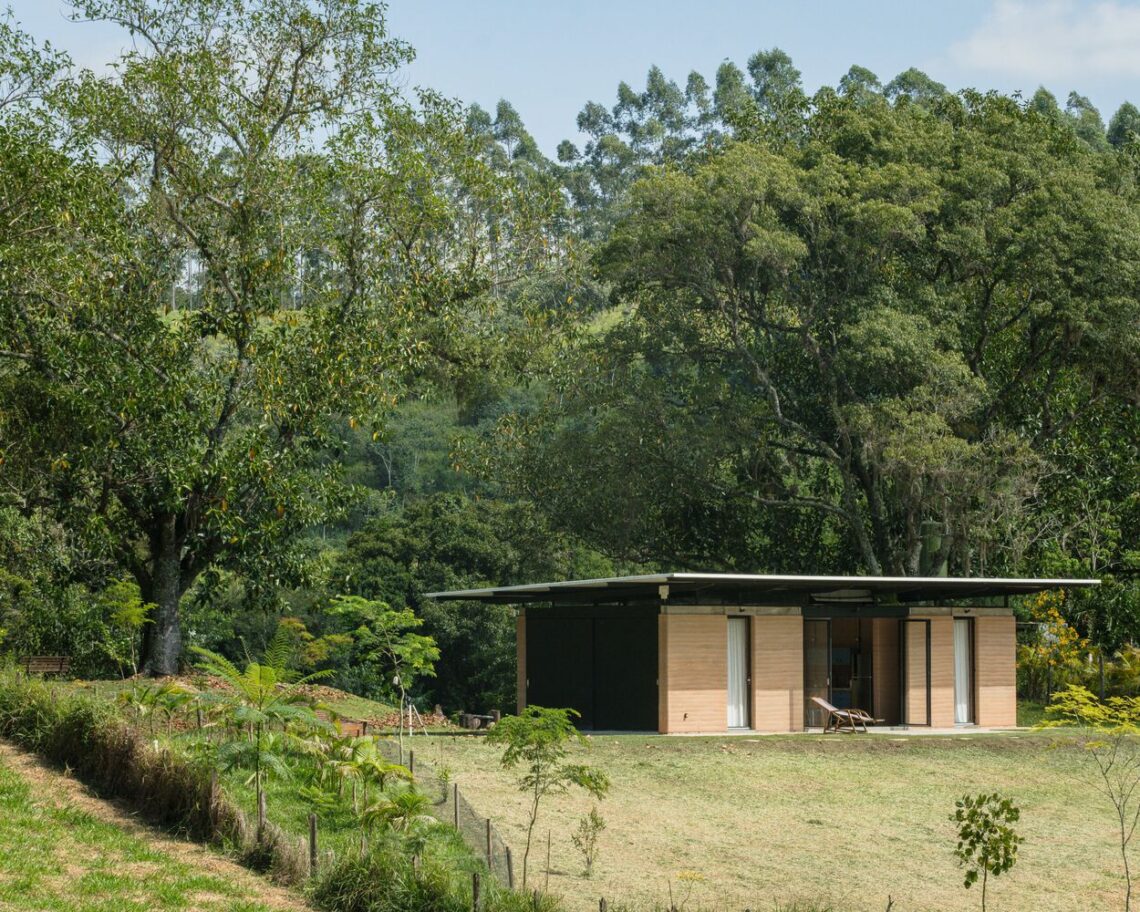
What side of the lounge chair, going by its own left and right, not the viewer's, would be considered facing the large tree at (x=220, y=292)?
back

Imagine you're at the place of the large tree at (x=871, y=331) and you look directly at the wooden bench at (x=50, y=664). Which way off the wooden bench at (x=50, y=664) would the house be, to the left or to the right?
left

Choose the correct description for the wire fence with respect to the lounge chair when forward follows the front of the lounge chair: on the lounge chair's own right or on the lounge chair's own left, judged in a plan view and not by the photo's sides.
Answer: on the lounge chair's own right

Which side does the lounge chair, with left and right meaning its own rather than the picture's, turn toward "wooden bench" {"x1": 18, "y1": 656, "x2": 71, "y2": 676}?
back

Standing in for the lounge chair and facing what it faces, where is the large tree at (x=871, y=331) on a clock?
The large tree is roughly at 9 o'clock from the lounge chair.

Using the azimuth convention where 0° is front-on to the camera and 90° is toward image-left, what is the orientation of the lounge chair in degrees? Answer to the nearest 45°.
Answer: approximately 270°

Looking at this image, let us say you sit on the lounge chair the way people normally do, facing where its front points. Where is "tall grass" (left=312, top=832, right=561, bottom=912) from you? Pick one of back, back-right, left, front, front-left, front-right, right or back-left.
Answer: right

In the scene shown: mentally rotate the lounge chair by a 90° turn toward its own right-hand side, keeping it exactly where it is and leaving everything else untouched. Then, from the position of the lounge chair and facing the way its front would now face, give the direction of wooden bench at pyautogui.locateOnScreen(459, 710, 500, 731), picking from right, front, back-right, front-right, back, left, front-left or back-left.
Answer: right

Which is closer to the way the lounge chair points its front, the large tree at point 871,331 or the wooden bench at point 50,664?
the large tree
